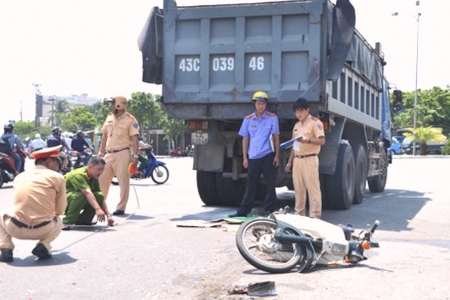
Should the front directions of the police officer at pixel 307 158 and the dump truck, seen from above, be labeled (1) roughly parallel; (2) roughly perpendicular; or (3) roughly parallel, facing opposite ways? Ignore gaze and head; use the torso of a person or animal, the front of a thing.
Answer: roughly parallel, facing opposite ways

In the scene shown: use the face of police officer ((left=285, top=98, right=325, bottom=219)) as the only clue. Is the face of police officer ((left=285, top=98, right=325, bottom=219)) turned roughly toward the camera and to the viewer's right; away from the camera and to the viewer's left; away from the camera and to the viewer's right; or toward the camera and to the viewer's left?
toward the camera and to the viewer's left

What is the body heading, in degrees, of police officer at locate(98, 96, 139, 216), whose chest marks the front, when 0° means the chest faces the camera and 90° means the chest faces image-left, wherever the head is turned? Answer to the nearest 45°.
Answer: approximately 45°

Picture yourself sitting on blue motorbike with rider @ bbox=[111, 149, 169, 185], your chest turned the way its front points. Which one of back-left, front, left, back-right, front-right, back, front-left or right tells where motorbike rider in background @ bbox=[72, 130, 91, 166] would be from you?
back-left

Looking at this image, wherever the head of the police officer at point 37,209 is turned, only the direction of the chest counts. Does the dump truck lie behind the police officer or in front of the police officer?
in front

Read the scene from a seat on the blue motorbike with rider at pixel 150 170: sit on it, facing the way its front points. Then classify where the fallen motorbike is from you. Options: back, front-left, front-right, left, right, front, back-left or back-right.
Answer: right

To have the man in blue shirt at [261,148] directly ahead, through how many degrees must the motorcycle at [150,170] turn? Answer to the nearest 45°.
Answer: approximately 90° to its right

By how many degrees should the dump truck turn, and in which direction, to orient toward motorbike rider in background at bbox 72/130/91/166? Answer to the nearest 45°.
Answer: approximately 90° to its left

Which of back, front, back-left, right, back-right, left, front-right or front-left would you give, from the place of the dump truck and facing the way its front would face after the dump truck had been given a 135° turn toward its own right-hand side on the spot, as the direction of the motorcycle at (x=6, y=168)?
back-right

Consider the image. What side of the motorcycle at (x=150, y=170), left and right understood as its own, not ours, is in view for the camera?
right

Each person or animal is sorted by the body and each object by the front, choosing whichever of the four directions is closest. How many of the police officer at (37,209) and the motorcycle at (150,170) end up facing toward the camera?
0

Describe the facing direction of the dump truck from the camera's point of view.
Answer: facing away from the viewer and to the right of the viewer

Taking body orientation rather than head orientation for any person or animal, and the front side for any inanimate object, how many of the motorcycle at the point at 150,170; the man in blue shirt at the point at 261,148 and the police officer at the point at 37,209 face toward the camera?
1

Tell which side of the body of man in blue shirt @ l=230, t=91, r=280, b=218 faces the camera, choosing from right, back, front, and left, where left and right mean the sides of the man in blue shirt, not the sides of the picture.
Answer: front

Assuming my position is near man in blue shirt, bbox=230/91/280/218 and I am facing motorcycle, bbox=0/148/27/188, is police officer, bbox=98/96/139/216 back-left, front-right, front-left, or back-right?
front-left

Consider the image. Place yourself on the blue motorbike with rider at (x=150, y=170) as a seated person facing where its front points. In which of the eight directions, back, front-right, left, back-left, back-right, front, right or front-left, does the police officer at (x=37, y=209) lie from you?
right
